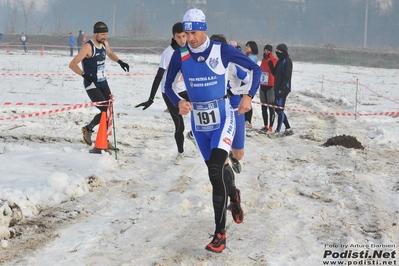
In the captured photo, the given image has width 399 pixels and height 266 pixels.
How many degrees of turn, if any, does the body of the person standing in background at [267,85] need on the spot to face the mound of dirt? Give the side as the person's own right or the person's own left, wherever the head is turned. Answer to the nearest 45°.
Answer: approximately 90° to the person's own left

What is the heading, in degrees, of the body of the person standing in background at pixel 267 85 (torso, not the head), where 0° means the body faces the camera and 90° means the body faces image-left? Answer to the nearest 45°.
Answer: approximately 45°

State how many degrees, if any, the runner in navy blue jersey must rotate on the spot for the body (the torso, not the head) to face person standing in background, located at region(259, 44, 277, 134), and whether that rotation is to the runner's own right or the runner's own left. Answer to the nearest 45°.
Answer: approximately 90° to the runner's own left
